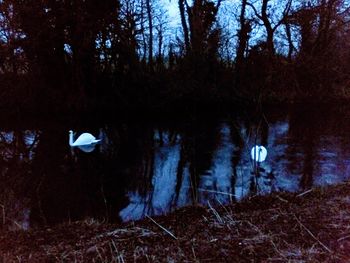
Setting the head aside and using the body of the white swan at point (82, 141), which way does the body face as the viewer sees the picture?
to the viewer's left
